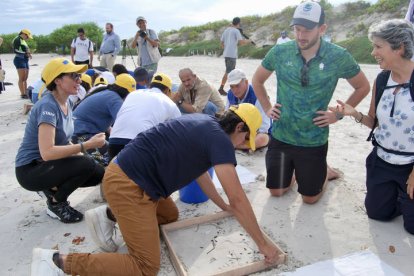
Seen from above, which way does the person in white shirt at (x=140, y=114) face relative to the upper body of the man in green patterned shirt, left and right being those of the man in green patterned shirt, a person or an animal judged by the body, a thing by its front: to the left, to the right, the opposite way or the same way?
the opposite way

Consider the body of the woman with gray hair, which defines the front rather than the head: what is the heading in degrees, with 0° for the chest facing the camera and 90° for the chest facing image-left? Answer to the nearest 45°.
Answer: approximately 45°

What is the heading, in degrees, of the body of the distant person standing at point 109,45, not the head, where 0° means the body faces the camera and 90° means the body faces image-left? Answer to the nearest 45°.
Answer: approximately 45°

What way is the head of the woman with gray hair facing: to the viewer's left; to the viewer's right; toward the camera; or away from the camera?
to the viewer's left

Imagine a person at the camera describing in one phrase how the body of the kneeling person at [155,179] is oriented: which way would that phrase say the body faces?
to the viewer's right

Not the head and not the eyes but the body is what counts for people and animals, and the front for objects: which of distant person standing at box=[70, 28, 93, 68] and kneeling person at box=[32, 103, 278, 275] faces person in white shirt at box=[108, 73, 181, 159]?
the distant person standing

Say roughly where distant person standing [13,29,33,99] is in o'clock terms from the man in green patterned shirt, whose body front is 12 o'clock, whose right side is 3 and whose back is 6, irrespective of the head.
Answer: The distant person standing is roughly at 4 o'clock from the man in green patterned shirt.

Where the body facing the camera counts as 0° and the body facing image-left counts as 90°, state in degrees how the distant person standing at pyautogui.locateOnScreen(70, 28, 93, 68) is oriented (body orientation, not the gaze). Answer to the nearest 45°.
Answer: approximately 0°

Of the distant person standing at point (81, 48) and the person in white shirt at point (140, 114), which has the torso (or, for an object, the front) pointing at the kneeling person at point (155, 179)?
the distant person standing

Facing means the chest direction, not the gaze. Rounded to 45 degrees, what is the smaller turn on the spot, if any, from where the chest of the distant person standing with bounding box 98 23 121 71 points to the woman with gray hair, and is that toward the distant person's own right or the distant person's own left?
approximately 45° to the distant person's own left
